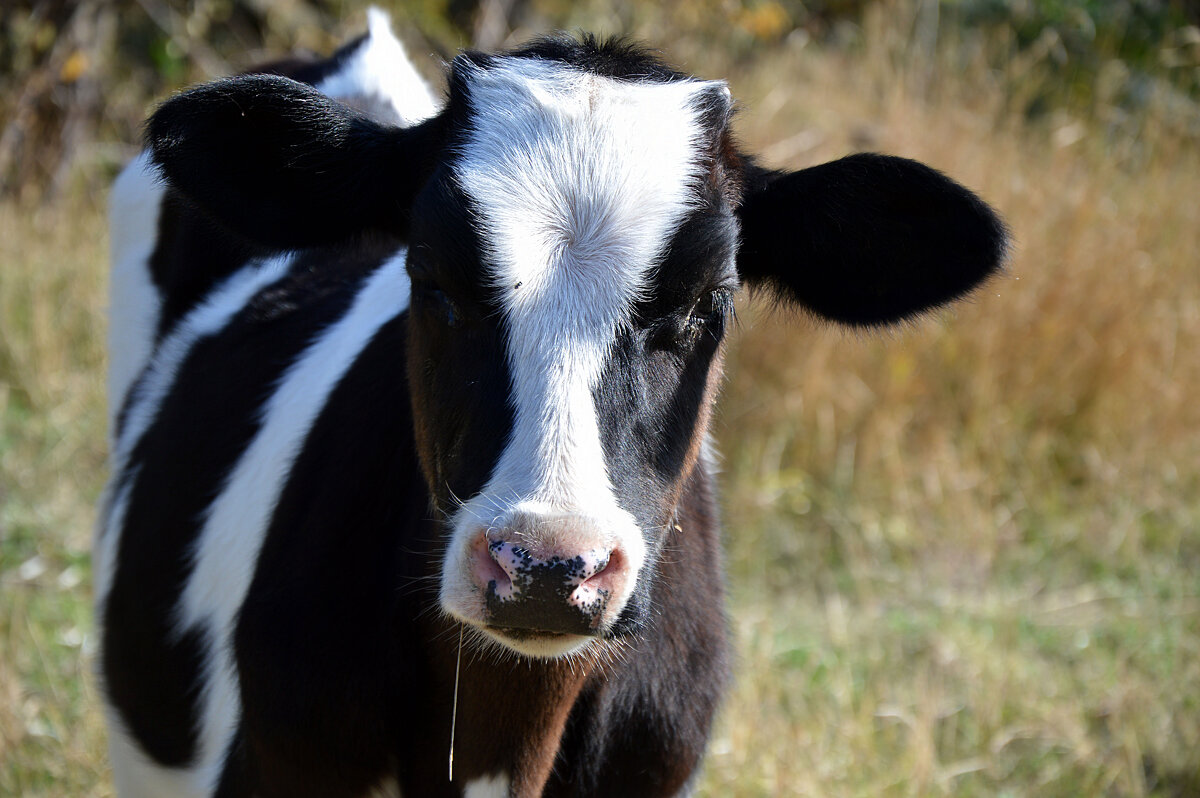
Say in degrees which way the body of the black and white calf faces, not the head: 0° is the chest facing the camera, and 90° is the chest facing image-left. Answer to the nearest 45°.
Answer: approximately 315°
